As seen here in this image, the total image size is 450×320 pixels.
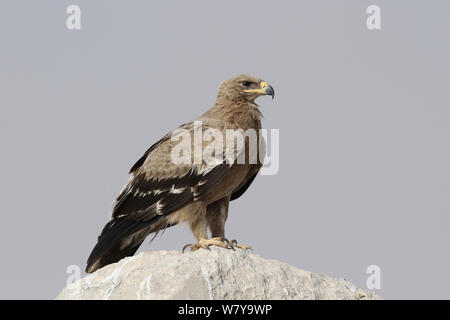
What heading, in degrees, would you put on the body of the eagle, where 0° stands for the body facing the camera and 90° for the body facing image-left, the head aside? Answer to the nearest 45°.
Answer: approximately 270°
